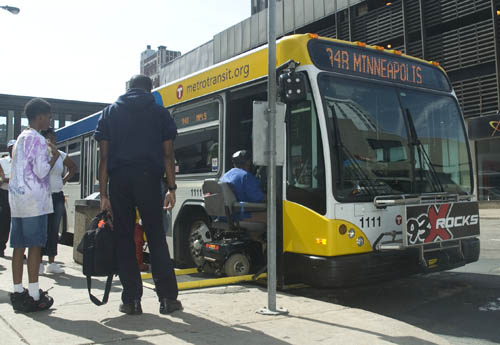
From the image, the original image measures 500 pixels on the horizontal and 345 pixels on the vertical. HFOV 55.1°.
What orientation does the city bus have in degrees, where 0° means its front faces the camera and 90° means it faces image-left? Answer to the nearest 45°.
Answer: approximately 315°

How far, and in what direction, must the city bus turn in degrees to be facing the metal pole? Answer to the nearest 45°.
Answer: approximately 90° to its right

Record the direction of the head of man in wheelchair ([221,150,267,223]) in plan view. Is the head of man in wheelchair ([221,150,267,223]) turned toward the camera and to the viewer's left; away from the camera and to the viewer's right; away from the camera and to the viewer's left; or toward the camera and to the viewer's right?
away from the camera and to the viewer's right

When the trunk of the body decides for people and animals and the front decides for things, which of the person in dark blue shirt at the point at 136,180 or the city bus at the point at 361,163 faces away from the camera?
the person in dark blue shirt

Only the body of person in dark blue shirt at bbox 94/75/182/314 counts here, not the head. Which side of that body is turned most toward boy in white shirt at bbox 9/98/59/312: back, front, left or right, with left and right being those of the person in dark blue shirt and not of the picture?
left

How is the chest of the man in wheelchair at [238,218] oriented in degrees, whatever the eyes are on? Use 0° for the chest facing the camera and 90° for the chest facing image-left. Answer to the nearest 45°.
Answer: approximately 225°

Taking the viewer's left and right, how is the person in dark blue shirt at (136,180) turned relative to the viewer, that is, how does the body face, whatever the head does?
facing away from the viewer

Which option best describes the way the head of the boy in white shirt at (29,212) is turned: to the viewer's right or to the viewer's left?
to the viewer's right

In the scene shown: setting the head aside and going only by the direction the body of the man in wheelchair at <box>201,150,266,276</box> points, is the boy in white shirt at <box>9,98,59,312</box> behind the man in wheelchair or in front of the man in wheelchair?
behind

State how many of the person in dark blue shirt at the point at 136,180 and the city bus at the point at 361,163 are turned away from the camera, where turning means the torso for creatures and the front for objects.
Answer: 1

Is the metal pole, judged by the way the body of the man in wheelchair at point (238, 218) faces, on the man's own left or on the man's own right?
on the man's own right

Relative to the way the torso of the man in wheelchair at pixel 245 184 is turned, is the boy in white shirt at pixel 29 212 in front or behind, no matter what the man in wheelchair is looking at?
behind

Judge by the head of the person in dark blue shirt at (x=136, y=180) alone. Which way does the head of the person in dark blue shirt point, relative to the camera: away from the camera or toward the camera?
away from the camera

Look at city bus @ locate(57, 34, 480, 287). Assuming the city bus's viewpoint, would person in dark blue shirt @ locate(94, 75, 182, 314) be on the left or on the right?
on its right
